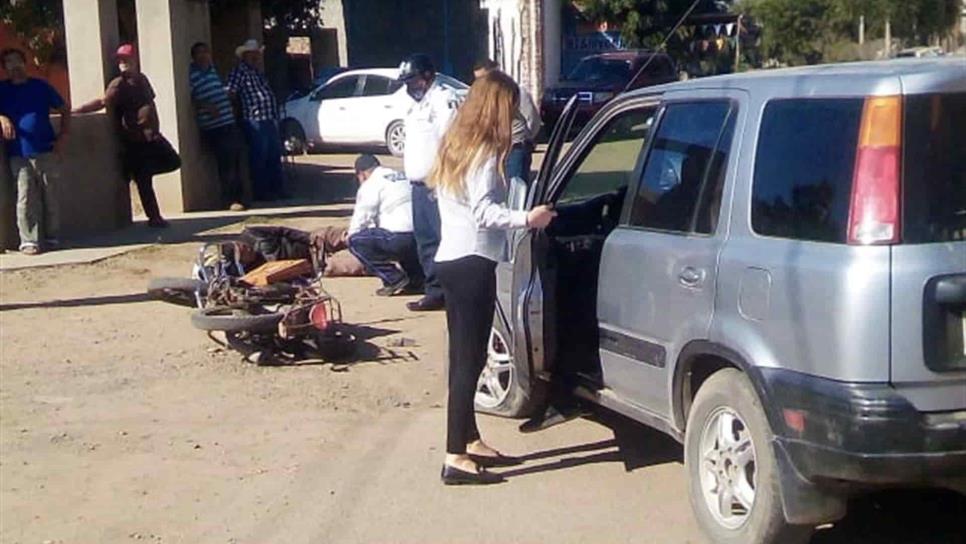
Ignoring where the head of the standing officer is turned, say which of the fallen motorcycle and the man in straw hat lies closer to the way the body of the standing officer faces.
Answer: the fallen motorcycle

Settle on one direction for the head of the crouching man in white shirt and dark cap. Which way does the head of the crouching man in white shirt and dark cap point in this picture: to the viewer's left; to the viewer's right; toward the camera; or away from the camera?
to the viewer's left

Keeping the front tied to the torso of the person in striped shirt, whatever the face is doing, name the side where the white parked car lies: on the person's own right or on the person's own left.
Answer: on the person's own left

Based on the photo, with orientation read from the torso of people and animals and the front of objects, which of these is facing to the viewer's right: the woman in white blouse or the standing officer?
the woman in white blouse

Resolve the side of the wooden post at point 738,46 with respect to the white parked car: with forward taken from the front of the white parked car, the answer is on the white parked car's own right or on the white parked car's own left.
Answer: on the white parked car's own right

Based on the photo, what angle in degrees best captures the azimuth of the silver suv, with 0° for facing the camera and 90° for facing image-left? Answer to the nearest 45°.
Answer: approximately 135°

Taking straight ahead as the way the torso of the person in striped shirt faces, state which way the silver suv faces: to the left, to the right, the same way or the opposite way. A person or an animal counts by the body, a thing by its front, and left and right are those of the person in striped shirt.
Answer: the opposite way

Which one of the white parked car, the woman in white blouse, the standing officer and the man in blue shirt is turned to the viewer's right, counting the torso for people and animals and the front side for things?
the woman in white blouse
